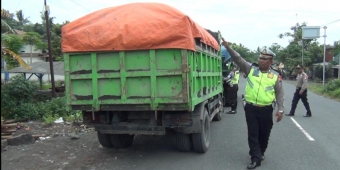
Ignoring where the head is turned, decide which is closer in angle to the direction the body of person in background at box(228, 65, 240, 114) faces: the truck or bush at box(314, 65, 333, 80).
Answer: the truck

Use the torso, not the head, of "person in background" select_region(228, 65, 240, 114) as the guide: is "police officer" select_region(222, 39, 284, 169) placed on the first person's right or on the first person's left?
on the first person's left

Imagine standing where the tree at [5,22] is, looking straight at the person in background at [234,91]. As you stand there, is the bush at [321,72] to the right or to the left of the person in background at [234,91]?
left

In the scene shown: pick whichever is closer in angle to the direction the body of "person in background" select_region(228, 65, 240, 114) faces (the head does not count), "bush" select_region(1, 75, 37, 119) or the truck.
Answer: the bush

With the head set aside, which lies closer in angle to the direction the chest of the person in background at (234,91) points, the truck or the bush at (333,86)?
the truck

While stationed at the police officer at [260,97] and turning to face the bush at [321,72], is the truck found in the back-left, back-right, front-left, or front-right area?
front-left

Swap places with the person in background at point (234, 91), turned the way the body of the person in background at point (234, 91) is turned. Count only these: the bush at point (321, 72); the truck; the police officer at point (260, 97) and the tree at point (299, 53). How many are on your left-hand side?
2
